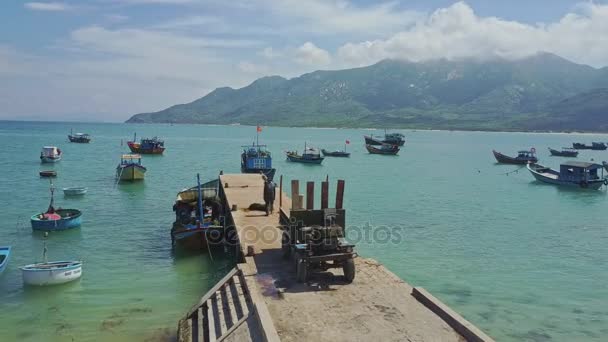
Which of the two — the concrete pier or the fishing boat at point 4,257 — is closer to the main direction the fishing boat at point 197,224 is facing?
the concrete pier
